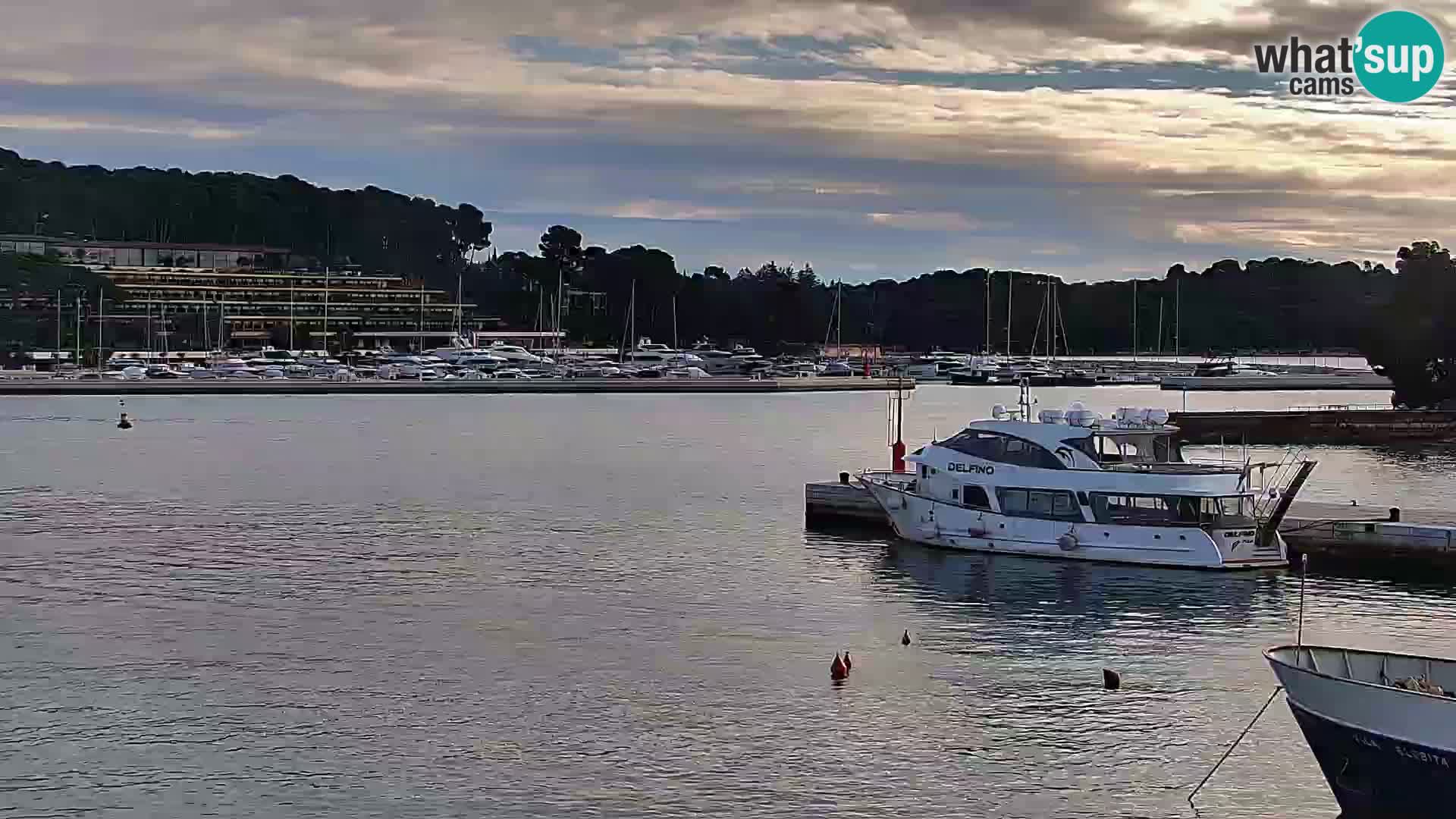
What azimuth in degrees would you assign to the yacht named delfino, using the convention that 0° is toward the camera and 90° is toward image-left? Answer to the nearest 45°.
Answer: approximately 135°

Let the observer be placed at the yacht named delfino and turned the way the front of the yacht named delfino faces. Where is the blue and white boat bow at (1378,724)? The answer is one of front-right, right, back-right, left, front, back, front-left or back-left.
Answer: back-left

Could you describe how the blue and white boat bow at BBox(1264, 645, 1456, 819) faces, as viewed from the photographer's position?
facing to the left of the viewer

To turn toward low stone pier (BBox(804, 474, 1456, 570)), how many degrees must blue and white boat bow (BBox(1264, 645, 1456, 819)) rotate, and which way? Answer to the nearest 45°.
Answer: approximately 90° to its right

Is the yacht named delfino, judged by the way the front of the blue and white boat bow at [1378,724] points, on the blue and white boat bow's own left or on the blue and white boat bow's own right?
on the blue and white boat bow's own right
